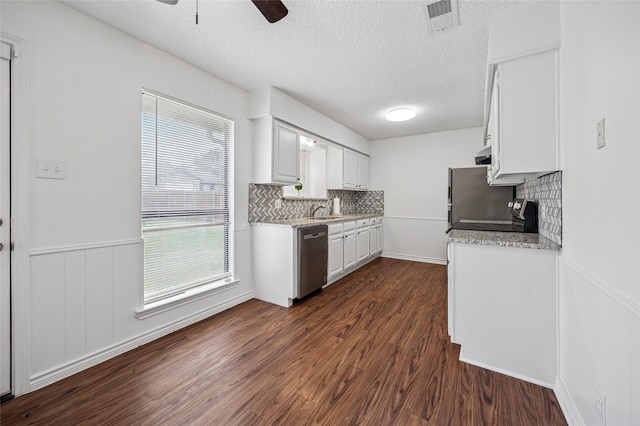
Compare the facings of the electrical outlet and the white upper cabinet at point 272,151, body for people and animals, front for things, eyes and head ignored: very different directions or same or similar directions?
very different directions

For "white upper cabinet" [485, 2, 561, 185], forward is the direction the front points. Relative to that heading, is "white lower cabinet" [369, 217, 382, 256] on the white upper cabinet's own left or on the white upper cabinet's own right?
on the white upper cabinet's own right

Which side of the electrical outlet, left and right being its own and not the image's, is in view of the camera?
left

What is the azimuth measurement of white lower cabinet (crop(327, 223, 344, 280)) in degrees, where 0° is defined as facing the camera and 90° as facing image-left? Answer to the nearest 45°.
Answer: approximately 315°

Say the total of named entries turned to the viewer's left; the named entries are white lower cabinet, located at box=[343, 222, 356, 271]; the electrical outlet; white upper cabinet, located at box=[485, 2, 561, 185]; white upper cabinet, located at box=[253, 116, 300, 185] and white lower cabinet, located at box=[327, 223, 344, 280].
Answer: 2

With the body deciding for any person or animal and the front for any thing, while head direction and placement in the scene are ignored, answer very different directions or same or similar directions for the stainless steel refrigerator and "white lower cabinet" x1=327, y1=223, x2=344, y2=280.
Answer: very different directions

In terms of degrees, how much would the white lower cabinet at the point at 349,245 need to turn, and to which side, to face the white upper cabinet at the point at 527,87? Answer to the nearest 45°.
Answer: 0° — it already faces it

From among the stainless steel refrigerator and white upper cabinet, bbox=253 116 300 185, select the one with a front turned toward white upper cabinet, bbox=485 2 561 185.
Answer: white upper cabinet, bbox=253 116 300 185

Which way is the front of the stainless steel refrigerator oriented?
to the viewer's left

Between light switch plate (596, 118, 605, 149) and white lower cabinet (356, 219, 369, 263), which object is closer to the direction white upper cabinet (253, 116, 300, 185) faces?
the light switch plate

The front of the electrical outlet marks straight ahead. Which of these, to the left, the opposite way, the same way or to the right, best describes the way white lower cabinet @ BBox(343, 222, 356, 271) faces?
the opposite way

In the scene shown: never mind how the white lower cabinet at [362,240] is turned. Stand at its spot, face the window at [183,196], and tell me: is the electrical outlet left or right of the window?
left

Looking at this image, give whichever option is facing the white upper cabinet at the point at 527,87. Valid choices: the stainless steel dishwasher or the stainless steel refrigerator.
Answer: the stainless steel dishwasher
